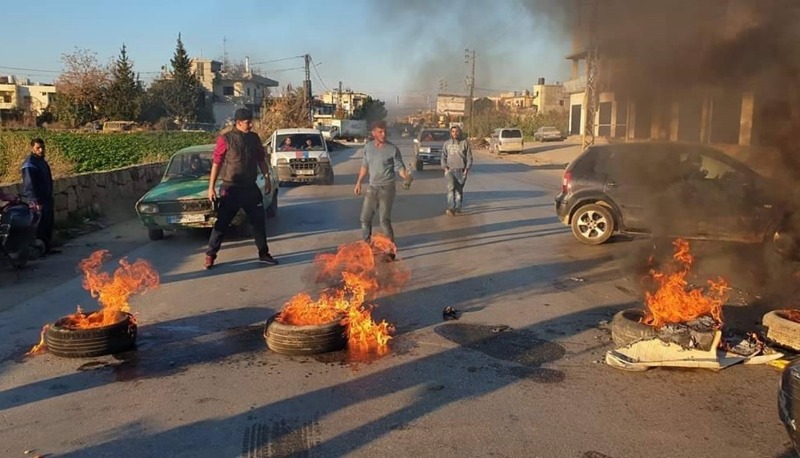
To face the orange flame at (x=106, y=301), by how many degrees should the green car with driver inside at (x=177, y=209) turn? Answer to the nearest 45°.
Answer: approximately 45° to its left

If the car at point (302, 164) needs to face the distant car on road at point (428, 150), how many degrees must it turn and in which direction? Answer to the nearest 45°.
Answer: approximately 135° to its left

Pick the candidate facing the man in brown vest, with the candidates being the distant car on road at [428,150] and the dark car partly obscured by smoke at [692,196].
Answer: the distant car on road

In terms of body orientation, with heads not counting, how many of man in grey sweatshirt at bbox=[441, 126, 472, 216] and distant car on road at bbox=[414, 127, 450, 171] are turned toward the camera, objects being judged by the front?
2

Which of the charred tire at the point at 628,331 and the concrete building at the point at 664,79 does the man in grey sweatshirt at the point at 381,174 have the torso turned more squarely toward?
the charred tire

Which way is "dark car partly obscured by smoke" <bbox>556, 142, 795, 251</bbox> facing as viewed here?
to the viewer's right

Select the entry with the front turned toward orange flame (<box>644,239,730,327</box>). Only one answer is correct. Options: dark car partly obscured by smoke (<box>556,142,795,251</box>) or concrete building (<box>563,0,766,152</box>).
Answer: the concrete building
